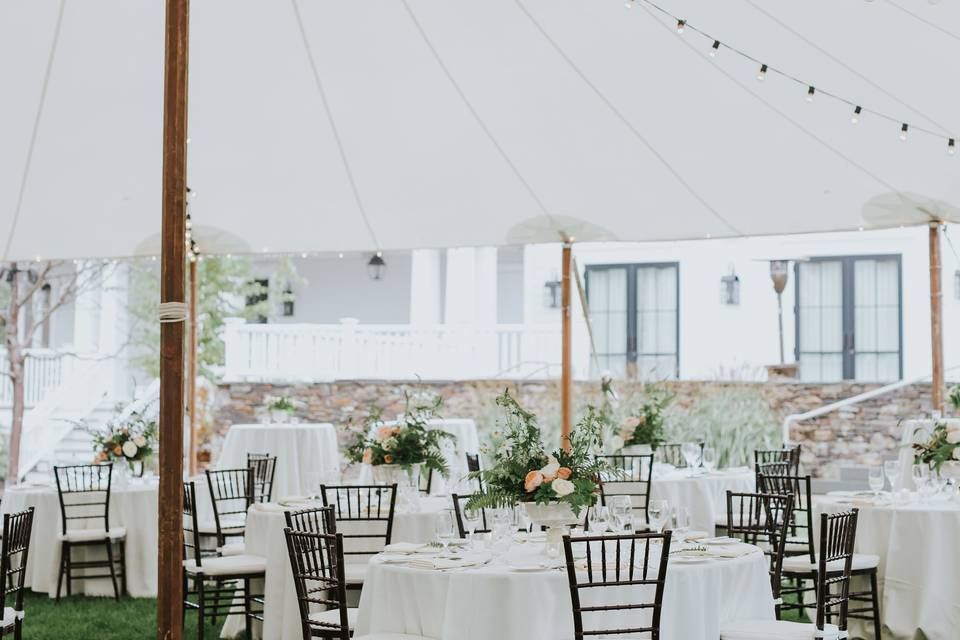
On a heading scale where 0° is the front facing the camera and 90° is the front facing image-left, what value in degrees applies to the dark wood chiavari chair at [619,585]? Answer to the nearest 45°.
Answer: approximately 180°

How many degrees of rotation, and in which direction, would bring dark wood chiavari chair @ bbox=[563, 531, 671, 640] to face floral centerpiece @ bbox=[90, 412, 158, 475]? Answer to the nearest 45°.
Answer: approximately 45° to its left

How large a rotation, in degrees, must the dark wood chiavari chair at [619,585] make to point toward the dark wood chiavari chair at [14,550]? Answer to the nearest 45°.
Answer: approximately 90° to its left

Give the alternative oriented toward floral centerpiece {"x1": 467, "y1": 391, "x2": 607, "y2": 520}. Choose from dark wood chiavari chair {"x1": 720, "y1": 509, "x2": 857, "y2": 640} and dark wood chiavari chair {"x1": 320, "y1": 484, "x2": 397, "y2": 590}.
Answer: dark wood chiavari chair {"x1": 720, "y1": 509, "x2": 857, "y2": 640}

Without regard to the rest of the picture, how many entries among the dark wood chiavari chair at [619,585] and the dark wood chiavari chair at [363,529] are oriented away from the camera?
2

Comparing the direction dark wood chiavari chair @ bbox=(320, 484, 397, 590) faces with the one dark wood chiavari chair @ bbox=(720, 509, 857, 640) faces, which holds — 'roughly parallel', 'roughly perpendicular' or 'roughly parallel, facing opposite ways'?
roughly perpendicular

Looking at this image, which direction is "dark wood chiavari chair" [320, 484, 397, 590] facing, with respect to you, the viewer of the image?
facing away from the viewer

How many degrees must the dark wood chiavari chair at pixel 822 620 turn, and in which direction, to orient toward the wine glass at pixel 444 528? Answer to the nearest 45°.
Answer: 0° — it already faces it

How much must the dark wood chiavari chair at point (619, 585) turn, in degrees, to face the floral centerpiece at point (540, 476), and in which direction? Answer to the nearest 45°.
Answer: approximately 45° to its left

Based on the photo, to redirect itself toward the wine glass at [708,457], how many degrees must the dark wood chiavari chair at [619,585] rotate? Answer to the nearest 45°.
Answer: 0° — it already faces it

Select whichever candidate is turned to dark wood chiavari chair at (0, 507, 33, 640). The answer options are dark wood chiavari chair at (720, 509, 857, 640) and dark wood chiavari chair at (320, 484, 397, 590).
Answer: dark wood chiavari chair at (720, 509, 857, 640)
